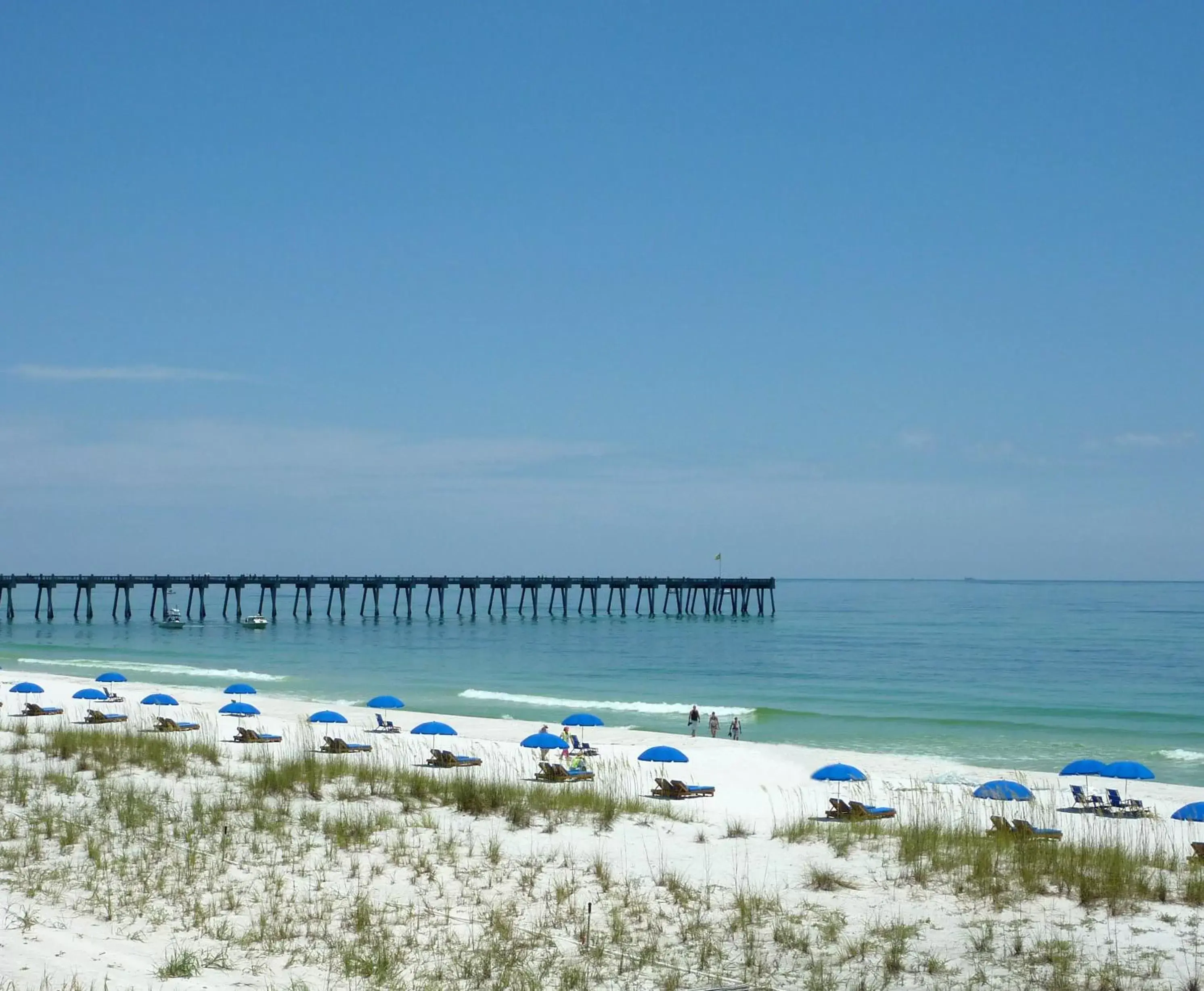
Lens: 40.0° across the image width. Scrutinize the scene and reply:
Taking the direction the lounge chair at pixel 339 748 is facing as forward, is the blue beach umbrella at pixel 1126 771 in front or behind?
in front

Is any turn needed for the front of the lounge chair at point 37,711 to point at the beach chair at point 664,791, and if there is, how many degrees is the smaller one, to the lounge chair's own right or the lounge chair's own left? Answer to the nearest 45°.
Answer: approximately 45° to the lounge chair's own right

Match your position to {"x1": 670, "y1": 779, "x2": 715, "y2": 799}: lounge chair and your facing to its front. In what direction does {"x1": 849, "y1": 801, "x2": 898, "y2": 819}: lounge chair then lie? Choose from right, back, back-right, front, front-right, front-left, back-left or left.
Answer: front-right

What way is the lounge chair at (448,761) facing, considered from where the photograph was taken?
facing to the right of the viewer

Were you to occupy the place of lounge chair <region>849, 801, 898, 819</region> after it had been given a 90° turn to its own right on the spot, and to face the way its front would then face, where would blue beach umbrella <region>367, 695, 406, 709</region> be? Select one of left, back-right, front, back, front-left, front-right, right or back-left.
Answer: back-right

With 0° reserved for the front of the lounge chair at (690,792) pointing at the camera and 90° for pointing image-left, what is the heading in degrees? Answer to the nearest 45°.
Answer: approximately 270°

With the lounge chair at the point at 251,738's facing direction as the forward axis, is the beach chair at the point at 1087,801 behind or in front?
in front

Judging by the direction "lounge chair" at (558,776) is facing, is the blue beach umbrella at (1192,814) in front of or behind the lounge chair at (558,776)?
in front
